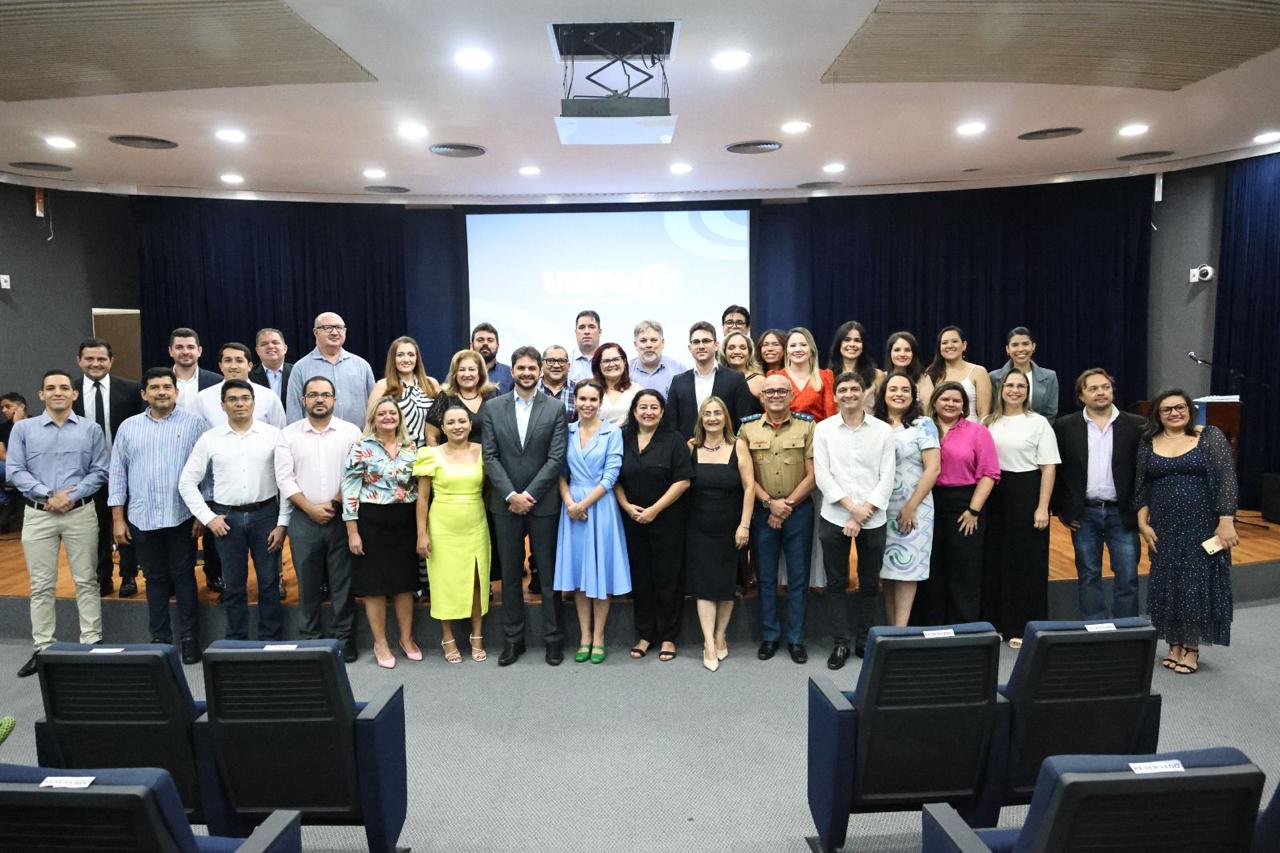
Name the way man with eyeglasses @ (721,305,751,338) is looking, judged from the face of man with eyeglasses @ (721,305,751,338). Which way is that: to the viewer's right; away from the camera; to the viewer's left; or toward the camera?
toward the camera

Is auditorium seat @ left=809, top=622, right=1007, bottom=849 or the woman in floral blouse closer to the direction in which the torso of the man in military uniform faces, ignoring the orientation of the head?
the auditorium seat

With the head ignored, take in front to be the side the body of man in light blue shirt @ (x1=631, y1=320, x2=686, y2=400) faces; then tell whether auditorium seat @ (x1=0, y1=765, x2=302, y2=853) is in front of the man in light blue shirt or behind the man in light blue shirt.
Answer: in front

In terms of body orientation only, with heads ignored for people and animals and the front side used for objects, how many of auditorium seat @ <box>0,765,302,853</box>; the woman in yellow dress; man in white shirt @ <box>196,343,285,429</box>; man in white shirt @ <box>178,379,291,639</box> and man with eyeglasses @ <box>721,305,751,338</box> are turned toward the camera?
4

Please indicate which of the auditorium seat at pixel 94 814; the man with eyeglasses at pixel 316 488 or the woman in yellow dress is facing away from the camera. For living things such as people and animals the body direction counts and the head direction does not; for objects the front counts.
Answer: the auditorium seat

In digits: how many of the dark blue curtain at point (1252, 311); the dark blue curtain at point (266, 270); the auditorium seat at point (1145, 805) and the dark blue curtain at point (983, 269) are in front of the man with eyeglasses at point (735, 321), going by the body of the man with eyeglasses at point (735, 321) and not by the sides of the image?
1

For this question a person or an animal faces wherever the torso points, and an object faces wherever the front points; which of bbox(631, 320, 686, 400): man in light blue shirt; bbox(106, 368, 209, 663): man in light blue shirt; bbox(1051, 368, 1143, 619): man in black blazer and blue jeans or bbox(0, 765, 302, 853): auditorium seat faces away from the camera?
the auditorium seat

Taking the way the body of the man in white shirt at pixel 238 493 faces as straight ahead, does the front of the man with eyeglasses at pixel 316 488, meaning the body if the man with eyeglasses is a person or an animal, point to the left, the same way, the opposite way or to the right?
the same way

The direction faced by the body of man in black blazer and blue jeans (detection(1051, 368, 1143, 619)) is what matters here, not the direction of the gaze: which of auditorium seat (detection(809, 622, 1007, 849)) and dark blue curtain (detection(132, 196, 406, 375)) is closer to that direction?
the auditorium seat

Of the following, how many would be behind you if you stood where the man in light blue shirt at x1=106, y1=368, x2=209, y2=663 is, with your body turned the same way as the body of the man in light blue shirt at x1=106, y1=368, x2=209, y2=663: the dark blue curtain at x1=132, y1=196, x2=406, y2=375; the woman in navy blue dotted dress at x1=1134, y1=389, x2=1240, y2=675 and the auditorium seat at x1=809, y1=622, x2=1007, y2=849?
1

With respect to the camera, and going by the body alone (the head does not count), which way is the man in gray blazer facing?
toward the camera

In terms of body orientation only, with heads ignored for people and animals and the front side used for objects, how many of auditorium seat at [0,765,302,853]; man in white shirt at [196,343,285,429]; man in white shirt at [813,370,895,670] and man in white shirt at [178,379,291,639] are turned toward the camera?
3

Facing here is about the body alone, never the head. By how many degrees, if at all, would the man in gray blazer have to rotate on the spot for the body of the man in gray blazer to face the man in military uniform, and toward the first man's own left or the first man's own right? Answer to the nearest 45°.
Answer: approximately 90° to the first man's own left

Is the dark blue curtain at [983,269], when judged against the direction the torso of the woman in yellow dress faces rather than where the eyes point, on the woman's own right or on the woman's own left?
on the woman's own left

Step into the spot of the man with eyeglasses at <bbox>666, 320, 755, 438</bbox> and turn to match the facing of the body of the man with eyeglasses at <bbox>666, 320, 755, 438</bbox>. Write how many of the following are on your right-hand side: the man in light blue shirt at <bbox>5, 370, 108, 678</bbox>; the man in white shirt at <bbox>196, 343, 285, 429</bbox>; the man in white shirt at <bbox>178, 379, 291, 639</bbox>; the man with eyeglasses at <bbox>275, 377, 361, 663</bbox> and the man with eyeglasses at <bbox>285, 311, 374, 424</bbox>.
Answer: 5

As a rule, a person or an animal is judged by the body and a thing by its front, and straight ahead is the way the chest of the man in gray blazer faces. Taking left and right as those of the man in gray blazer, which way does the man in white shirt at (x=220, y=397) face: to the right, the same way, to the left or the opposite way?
the same way

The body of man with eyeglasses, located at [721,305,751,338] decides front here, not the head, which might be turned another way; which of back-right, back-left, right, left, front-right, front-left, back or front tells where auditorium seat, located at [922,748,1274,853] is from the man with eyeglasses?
front

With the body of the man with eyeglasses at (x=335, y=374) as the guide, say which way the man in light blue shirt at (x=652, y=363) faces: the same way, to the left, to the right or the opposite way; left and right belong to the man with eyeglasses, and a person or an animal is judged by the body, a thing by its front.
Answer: the same way

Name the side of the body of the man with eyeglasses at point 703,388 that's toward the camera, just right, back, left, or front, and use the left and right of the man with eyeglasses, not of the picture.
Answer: front
